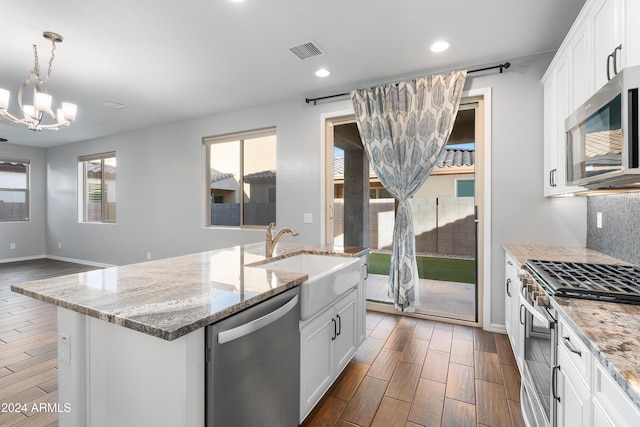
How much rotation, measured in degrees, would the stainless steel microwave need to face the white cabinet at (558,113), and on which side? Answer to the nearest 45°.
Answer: approximately 90° to its right

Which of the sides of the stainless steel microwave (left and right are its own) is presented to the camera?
left

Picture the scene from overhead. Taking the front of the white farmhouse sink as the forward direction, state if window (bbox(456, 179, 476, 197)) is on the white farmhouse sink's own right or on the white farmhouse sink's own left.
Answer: on the white farmhouse sink's own left

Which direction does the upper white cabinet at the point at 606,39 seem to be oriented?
to the viewer's left

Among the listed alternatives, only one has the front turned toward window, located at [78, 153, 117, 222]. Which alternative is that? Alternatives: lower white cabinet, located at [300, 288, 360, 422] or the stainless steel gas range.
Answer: the stainless steel gas range

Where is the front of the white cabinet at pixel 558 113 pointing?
to the viewer's left

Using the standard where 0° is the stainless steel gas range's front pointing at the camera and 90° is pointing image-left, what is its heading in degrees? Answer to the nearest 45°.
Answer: approximately 90°

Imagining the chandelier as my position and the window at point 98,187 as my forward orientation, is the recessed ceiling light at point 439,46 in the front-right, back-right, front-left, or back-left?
back-right

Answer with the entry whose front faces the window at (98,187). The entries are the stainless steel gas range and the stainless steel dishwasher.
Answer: the stainless steel gas range

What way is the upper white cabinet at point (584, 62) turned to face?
to the viewer's left

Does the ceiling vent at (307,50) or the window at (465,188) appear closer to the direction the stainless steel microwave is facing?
the ceiling vent
